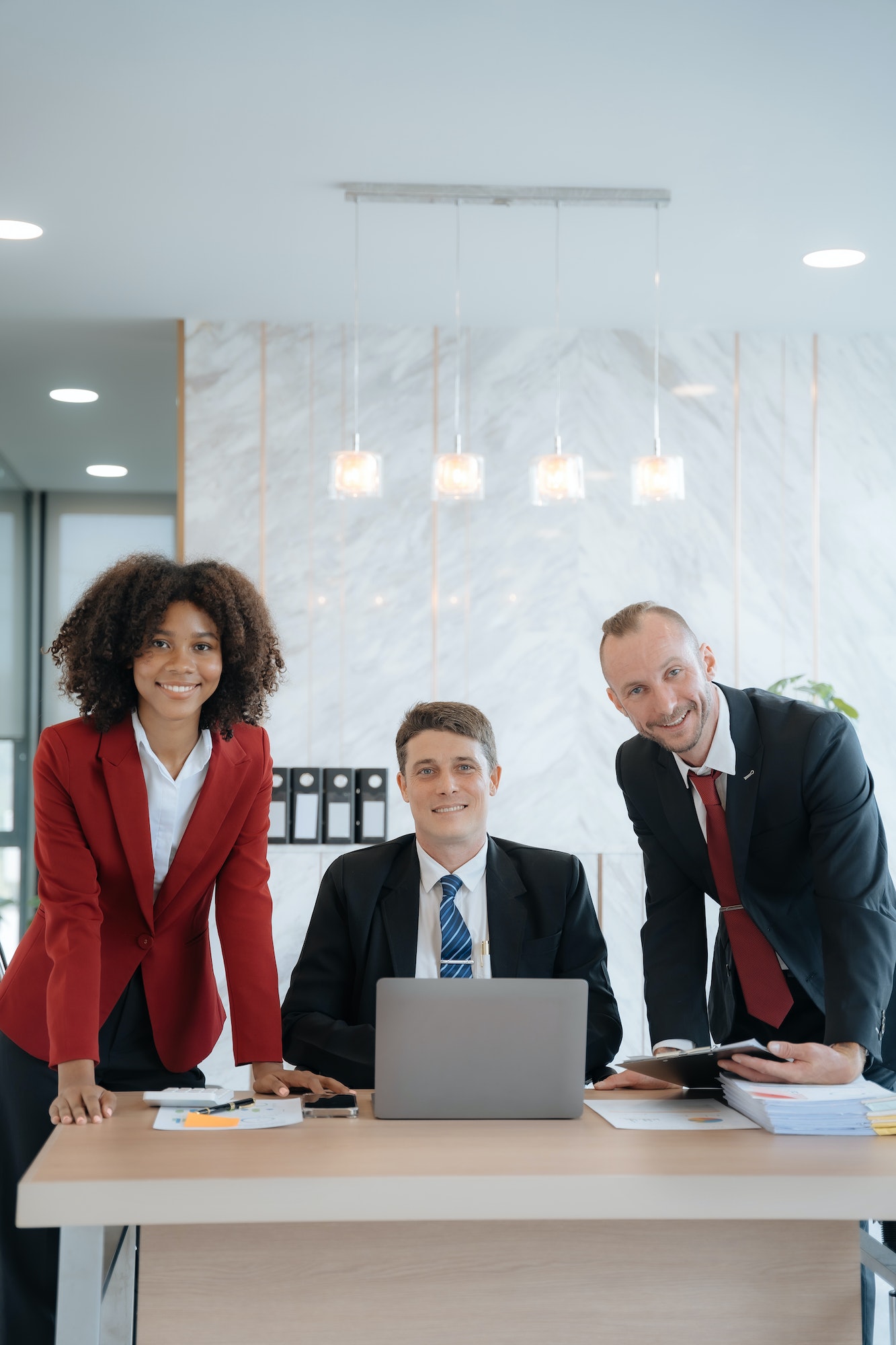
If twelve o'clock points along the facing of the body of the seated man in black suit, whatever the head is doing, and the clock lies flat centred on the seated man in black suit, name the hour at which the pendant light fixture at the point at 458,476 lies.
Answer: The pendant light fixture is roughly at 6 o'clock from the seated man in black suit.

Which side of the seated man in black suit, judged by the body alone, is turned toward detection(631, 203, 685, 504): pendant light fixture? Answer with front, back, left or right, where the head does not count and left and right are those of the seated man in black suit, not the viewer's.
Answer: back

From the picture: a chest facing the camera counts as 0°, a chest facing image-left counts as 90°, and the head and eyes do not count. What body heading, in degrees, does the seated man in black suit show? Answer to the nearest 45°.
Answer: approximately 0°

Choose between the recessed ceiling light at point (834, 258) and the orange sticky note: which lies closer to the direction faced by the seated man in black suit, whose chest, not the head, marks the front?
the orange sticky note

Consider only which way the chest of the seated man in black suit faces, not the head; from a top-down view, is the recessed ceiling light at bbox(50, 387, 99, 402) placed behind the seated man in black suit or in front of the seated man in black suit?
behind

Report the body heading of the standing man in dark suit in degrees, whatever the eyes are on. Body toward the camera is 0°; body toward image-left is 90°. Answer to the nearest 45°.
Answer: approximately 45°

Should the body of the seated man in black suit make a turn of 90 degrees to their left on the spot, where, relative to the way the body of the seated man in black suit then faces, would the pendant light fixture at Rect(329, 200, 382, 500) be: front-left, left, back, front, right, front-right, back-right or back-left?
left
